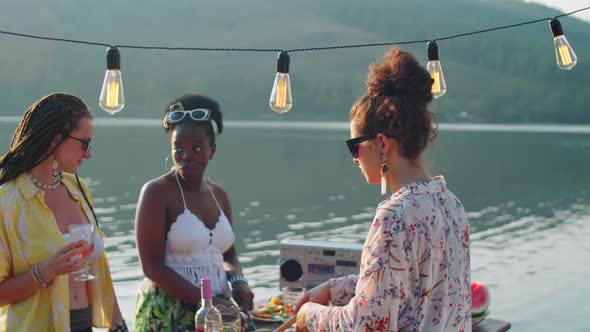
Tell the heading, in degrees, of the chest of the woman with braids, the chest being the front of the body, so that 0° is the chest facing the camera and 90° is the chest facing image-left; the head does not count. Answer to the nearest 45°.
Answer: approximately 315°

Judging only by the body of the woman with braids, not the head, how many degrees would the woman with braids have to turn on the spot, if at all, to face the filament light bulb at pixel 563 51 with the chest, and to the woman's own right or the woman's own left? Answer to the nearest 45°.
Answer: approximately 45° to the woman's own left

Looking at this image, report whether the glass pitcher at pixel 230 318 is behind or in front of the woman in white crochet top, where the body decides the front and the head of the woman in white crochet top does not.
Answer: in front

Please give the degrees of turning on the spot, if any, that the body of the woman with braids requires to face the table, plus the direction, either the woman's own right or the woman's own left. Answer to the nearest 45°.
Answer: approximately 45° to the woman's own left

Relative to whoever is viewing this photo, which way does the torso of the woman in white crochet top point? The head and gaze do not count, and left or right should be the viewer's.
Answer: facing the viewer and to the right of the viewer

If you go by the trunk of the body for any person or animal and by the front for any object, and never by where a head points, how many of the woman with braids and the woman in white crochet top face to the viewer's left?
0

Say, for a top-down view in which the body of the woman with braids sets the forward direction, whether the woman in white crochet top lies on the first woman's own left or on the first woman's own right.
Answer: on the first woman's own left

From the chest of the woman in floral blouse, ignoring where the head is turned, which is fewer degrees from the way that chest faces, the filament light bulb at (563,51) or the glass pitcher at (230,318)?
the glass pitcher

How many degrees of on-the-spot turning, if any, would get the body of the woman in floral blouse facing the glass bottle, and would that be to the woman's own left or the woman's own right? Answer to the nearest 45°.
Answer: approximately 45° to the woman's own left

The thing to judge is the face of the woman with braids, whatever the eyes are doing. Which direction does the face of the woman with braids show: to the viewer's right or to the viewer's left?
to the viewer's right

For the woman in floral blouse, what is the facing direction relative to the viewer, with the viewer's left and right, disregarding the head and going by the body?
facing away from the viewer and to the left of the viewer

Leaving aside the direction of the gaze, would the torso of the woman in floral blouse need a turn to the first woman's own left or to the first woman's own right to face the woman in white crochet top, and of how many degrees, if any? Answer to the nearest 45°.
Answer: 0° — they already face them

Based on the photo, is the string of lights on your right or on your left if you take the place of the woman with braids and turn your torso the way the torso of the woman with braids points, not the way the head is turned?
on your left
